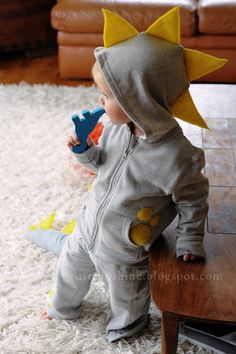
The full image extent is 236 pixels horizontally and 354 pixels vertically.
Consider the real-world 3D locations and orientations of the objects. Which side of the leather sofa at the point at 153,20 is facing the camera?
front

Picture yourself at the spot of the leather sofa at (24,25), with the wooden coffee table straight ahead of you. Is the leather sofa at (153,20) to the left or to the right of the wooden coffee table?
left

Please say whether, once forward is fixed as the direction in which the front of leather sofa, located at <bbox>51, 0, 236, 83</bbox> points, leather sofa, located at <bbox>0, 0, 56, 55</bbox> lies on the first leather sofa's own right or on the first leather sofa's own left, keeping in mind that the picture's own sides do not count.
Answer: on the first leather sofa's own right

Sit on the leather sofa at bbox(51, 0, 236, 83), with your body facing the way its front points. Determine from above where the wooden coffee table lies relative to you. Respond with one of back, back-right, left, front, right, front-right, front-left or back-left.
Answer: front

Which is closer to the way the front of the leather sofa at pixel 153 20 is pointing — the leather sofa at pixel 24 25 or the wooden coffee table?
the wooden coffee table
